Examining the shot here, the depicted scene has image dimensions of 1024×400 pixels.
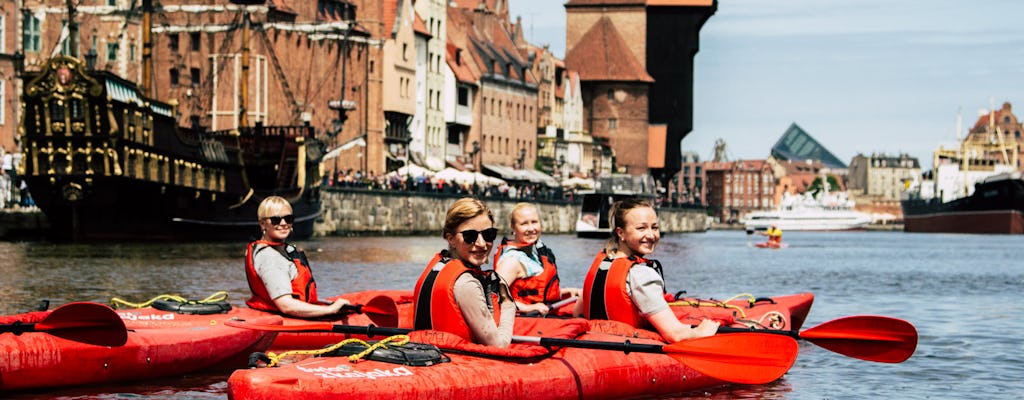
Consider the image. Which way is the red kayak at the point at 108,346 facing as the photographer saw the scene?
facing to the right of the viewer

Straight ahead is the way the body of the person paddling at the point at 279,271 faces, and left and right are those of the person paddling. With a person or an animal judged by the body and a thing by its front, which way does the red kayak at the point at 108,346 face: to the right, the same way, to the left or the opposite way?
the same way

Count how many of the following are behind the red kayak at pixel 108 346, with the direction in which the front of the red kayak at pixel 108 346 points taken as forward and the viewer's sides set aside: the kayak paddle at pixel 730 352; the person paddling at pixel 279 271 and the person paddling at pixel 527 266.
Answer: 0

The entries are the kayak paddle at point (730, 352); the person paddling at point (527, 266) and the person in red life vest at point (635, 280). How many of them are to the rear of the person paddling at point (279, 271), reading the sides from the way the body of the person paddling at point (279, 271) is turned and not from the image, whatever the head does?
0

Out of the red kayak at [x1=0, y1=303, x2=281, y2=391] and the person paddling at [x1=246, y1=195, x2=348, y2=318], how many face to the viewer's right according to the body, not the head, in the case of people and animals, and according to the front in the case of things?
2

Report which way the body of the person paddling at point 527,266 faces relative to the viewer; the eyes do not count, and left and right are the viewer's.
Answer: facing the viewer and to the right of the viewer

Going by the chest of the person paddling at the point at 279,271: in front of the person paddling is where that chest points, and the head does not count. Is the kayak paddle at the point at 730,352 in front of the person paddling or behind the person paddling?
in front

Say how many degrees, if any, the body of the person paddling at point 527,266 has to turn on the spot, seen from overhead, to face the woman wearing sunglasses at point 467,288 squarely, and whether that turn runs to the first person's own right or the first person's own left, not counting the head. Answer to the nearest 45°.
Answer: approximately 45° to the first person's own right

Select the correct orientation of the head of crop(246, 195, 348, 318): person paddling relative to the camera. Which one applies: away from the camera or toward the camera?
toward the camera

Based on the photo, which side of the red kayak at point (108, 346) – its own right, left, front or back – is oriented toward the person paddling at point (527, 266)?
front

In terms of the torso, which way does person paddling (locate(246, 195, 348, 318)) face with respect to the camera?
to the viewer's right
